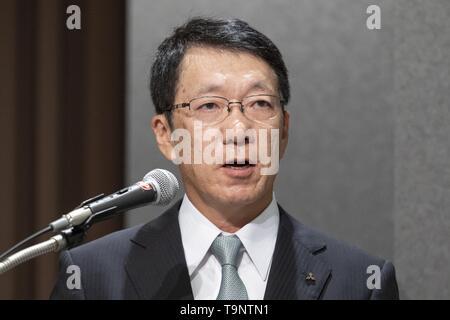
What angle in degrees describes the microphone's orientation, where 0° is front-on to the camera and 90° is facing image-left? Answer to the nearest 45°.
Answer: approximately 270°

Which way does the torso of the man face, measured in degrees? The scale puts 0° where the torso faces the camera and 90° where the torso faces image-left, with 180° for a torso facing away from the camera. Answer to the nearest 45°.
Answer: approximately 0°

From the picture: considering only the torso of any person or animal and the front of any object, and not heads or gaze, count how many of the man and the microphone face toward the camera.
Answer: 1

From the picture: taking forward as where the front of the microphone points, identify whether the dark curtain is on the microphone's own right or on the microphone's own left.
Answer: on the microphone's own left
